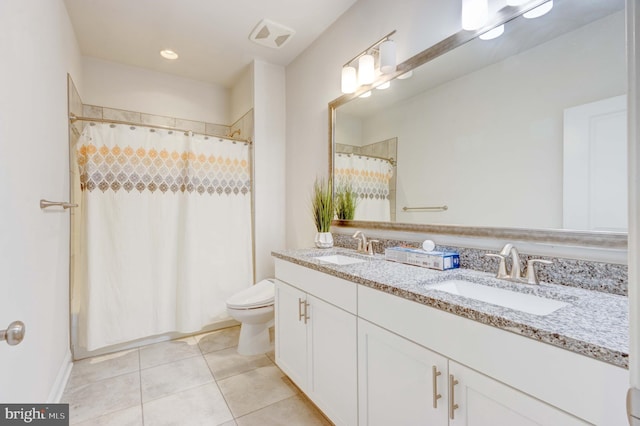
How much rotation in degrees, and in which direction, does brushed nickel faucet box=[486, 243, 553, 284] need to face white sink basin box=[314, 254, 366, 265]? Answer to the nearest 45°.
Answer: approximately 45° to its right

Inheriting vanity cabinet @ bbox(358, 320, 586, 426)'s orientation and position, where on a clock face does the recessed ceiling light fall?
The recessed ceiling light is roughly at 2 o'clock from the vanity cabinet.

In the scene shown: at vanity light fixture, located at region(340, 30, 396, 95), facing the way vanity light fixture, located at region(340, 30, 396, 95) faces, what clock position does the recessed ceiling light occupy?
The recessed ceiling light is roughly at 2 o'clock from the vanity light fixture.

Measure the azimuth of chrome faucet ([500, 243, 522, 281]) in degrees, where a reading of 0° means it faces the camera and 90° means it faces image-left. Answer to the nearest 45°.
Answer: approximately 45°

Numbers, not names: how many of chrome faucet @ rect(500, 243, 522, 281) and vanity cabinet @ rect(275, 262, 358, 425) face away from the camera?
0

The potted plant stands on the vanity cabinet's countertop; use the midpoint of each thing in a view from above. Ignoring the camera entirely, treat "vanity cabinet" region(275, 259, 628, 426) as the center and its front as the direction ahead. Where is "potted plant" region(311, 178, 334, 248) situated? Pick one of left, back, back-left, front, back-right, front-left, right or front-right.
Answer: right

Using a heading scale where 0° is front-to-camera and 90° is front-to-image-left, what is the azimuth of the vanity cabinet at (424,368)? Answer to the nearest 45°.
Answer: approximately 45°
